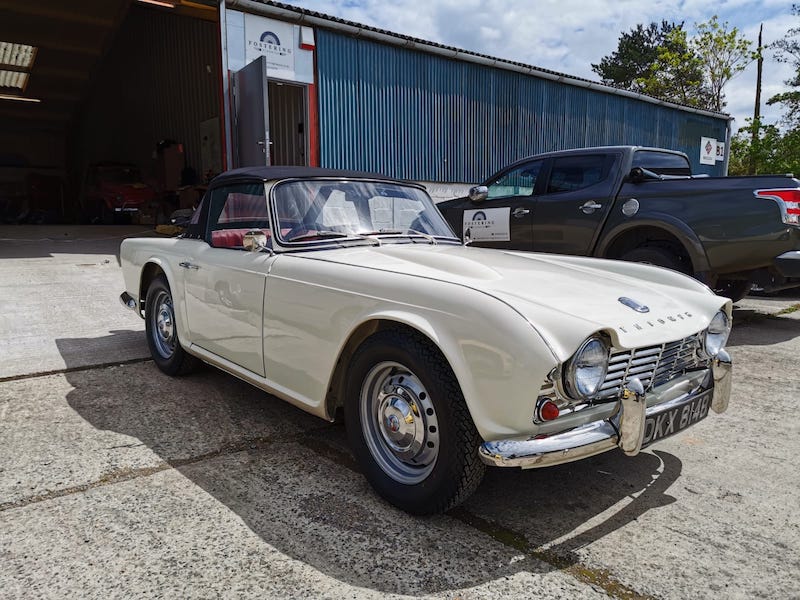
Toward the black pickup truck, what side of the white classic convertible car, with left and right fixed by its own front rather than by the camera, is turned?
left

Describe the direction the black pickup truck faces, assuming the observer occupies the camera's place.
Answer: facing away from the viewer and to the left of the viewer

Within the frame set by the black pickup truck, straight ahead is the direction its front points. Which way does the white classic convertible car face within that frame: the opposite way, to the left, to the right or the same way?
the opposite way

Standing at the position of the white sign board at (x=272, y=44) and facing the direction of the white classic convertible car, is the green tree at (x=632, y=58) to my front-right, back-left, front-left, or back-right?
back-left

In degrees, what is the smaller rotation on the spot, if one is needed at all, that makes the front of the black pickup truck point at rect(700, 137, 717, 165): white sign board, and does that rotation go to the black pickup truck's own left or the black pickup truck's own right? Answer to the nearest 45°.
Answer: approximately 45° to the black pickup truck's own right

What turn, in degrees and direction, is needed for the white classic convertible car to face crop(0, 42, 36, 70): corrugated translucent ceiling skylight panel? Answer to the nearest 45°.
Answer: approximately 180°

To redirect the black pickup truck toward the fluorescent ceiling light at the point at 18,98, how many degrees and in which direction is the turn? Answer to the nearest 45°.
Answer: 0° — it already faces it

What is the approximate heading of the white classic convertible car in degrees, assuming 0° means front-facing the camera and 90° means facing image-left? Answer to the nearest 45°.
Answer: approximately 315°

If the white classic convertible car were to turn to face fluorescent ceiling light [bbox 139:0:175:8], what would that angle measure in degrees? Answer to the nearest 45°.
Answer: approximately 180°

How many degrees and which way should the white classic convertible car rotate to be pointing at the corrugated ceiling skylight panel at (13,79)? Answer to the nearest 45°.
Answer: approximately 180°
